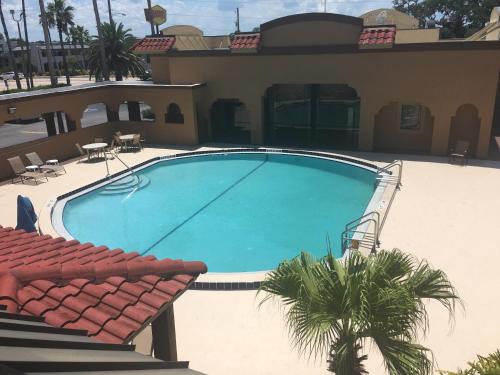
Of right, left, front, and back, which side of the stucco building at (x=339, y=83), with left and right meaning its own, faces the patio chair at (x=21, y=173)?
right

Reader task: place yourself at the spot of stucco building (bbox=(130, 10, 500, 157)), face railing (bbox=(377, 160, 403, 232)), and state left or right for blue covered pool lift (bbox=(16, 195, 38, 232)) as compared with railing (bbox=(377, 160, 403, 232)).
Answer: right

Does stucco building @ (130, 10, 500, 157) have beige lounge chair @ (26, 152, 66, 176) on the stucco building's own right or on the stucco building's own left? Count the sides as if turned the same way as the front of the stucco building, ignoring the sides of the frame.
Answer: on the stucco building's own right

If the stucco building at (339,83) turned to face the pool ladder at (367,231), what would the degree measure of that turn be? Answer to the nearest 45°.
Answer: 0° — it already faces it

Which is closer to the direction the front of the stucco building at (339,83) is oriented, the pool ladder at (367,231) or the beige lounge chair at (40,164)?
the pool ladder

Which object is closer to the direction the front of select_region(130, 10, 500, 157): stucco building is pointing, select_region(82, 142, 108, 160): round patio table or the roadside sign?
the round patio table

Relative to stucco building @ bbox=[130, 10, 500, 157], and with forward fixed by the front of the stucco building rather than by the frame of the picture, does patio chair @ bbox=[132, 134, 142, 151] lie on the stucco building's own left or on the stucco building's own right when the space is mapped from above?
on the stucco building's own right

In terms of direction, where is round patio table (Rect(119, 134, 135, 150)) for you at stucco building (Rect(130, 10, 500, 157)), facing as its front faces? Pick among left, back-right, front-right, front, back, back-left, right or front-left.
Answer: right

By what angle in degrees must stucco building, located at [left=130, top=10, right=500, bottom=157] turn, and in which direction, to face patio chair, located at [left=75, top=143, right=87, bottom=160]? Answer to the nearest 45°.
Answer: approximately 90° to its right

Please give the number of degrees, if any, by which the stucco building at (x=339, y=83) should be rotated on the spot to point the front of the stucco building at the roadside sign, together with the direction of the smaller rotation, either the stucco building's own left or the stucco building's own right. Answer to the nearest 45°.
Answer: approximately 135° to the stucco building's own right

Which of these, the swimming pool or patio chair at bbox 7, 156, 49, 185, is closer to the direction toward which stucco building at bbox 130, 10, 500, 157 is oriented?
the swimming pool

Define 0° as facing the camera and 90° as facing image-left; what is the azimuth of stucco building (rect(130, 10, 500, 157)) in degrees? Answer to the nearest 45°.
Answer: approximately 0°

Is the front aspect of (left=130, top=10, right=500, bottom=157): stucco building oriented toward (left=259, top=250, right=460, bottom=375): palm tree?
yes

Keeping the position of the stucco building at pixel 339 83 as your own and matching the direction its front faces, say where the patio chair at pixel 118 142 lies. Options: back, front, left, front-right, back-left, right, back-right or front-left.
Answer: right
